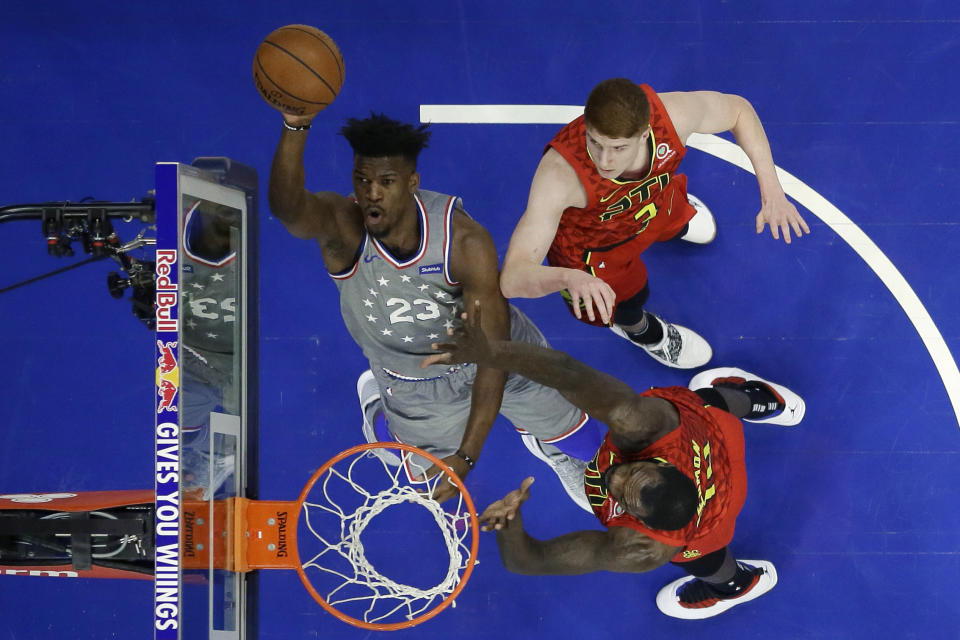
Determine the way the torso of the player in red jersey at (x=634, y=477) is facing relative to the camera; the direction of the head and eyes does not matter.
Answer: to the viewer's left

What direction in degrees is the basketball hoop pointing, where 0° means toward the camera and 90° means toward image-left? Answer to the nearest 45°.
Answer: approximately 270°

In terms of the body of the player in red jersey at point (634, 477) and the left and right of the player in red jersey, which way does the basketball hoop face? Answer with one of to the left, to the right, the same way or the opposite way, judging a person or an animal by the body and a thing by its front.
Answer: the opposite way
